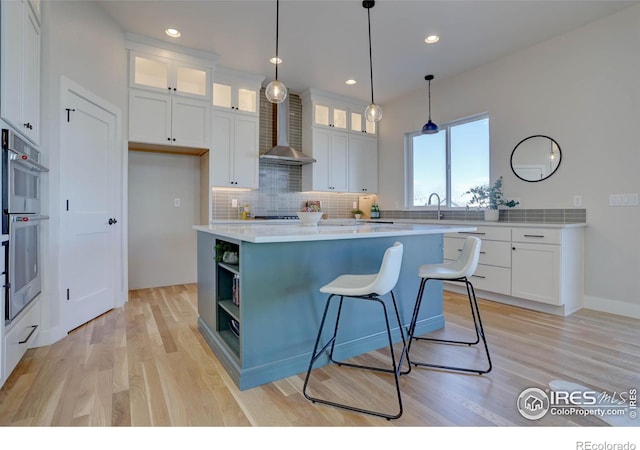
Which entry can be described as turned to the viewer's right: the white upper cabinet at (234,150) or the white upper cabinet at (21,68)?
the white upper cabinet at (21,68)

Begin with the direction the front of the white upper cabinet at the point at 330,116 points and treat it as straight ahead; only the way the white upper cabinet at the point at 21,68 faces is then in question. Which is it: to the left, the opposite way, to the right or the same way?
to the left

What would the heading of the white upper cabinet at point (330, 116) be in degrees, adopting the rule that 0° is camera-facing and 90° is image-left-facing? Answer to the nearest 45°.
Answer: approximately 315°

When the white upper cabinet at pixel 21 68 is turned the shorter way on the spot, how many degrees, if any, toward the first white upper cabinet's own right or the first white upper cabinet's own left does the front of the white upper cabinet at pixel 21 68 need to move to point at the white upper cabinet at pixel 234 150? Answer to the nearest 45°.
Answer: approximately 45° to the first white upper cabinet's own left

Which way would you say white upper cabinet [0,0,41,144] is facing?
to the viewer's right

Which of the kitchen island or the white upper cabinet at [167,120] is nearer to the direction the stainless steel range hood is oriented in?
the kitchen island

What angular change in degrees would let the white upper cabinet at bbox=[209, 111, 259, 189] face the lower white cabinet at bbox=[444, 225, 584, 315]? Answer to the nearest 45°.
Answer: approximately 45° to its left

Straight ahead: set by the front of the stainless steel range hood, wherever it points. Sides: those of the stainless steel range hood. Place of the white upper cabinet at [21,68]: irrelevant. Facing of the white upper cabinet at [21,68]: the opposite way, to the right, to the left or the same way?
to the left

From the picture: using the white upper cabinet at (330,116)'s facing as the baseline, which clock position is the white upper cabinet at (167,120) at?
the white upper cabinet at (167,120) is roughly at 3 o'clock from the white upper cabinet at (330,116).
